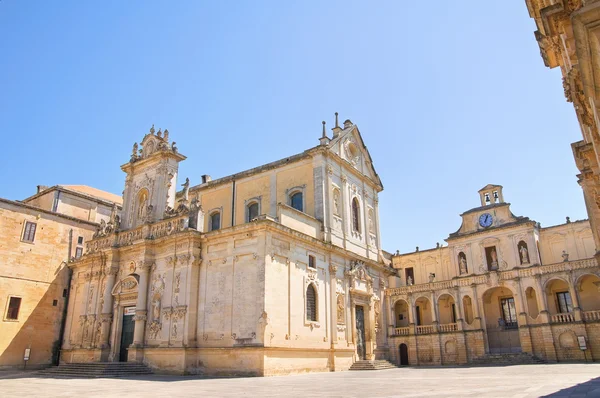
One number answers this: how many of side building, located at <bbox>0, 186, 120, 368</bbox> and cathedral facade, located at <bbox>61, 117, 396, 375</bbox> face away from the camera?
0

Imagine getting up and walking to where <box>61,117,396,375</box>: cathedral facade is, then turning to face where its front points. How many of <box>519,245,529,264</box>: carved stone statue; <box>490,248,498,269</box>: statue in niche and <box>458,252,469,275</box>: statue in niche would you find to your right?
0

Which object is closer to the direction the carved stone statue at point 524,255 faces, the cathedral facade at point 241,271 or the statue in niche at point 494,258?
the cathedral facade

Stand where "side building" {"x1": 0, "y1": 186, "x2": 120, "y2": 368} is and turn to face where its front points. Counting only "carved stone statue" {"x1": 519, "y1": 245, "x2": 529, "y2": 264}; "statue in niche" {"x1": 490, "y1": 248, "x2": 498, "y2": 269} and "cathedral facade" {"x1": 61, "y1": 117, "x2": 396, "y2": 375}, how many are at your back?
0

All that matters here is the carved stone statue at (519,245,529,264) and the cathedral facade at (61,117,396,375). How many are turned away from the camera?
0

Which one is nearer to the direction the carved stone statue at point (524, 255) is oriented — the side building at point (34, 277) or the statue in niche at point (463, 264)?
the side building

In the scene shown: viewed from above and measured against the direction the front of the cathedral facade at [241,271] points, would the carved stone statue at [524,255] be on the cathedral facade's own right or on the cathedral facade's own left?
on the cathedral facade's own left

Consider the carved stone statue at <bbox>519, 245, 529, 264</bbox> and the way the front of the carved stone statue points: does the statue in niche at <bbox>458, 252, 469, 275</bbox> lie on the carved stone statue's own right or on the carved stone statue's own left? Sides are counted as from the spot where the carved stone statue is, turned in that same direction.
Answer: on the carved stone statue's own right

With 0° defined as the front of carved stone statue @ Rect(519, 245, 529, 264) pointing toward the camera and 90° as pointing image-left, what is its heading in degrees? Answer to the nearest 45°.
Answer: approximately 45°

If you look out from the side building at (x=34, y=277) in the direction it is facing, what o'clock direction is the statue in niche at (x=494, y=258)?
The statue in niche is roughly at 11 o'clock from the side building.

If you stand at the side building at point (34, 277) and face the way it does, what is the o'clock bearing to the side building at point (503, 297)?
the side building at point (503, 297) is roughly at 11 o'clock from the side building at point (34, 277).

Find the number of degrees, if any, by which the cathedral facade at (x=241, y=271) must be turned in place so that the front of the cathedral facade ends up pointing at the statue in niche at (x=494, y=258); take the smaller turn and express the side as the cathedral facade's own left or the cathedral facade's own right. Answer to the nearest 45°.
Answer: approximately 135° to the cathedral facade's own left

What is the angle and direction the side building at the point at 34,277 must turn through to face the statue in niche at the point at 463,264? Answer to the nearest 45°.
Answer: approximately 45° to its left

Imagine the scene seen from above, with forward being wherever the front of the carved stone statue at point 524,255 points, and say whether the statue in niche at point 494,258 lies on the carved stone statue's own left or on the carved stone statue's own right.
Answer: on the carved stone statue's own right

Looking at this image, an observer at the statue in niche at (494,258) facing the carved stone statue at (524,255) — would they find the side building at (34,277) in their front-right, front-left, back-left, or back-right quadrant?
back-right

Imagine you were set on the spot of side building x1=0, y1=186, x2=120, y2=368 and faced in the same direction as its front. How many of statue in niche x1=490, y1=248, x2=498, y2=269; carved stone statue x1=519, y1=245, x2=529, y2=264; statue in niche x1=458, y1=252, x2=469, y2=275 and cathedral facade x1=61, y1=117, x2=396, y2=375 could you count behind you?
0
